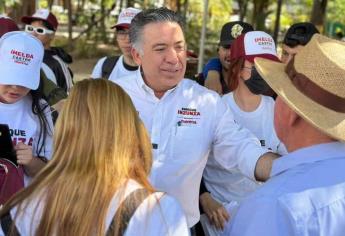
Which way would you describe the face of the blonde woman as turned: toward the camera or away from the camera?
away from the camera

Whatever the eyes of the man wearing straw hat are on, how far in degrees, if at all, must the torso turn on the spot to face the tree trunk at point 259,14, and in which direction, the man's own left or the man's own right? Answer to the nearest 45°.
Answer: approximately 45° to the man's own right

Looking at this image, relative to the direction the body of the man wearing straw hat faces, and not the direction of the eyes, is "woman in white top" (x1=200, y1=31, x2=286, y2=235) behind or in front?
in front

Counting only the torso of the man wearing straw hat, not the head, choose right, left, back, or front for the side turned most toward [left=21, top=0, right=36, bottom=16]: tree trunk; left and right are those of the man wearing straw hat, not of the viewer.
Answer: front

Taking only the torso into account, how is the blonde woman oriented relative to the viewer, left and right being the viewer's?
facing away from the viewer

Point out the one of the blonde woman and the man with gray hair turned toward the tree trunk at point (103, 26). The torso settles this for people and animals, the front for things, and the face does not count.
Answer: the blonde woman

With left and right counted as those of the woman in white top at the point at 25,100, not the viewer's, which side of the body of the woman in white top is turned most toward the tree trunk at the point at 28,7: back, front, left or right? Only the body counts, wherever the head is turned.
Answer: back

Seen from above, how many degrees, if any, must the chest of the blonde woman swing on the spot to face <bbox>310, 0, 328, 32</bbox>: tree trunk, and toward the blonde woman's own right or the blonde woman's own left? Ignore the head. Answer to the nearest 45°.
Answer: approximately 45° to the blonde woman's own right

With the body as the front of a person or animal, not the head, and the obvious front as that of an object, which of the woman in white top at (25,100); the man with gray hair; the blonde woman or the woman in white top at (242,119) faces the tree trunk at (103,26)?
the blonde woman

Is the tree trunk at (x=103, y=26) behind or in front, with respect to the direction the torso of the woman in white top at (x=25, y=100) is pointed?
behind

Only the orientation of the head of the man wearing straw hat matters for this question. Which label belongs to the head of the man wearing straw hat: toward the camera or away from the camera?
away from the camera

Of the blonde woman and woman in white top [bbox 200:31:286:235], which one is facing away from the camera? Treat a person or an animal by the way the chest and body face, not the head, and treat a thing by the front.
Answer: the blonde woman

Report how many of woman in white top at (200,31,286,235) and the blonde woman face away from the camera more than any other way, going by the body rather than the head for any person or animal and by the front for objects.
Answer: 1
